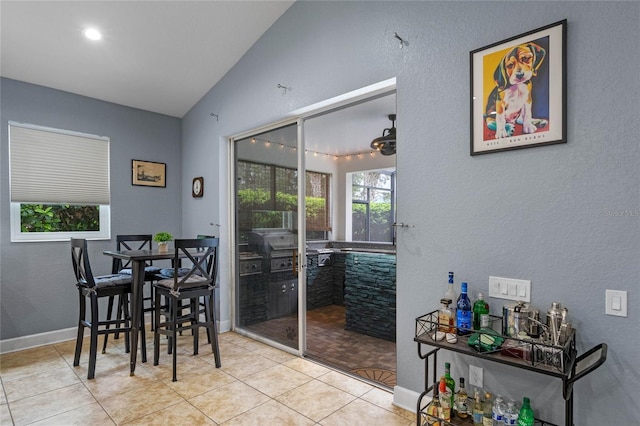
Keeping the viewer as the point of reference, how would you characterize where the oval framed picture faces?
facing the viewer and to the left of the viewer

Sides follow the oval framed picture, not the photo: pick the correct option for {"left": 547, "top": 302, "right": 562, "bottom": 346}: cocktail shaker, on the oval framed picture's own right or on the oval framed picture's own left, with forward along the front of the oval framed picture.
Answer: on the oval framed picture's own left

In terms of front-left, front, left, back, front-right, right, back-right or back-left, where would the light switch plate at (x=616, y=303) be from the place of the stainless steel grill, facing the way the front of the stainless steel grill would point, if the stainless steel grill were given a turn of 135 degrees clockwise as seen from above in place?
back-left

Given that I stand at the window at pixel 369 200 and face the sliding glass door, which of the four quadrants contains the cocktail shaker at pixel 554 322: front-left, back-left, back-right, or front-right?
front-left

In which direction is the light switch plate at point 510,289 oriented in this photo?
toward the camera

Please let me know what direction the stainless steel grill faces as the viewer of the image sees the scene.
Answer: facing the viewer and to the right of the viewer

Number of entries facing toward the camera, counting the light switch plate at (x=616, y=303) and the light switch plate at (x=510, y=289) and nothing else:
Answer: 2

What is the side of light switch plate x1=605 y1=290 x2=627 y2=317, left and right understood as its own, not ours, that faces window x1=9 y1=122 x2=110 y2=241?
right

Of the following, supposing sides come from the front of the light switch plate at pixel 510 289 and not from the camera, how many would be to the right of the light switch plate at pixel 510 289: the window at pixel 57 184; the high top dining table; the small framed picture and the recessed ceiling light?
4
